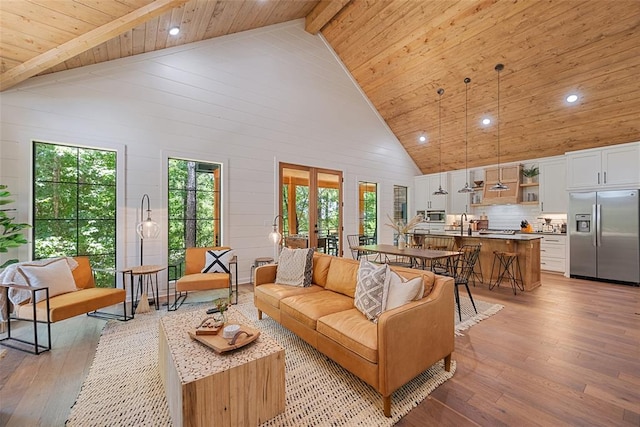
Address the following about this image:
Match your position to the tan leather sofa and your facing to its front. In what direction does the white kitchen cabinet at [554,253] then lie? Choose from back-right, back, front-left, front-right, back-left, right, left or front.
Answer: back

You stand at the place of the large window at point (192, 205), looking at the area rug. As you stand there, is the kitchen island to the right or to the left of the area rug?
left

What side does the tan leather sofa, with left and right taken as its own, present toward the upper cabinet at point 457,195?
back

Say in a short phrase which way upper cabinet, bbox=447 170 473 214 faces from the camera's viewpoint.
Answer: facing the viewer and to the left of the viewer

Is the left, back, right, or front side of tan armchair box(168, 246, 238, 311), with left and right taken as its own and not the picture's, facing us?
front

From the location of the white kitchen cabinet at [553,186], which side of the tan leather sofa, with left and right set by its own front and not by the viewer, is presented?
back

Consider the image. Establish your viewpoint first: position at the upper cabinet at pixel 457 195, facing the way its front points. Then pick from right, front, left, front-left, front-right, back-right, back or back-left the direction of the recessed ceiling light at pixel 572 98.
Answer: left

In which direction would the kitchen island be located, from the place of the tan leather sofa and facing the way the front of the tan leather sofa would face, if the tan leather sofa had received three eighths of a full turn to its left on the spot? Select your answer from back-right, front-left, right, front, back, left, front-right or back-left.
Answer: front-left

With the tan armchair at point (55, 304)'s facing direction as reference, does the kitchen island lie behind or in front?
in front

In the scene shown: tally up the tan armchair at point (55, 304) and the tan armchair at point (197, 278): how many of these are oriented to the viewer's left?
0

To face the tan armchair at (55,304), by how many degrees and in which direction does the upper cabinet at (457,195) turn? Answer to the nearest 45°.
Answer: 0° — it already faces it

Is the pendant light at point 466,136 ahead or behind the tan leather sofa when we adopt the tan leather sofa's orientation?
behind

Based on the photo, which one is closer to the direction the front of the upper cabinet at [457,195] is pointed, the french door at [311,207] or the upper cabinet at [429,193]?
the french door

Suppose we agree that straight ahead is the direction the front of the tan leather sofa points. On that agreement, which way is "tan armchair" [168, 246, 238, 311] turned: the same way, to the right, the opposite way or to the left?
to the left

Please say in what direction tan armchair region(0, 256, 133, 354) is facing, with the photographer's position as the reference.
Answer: facing the viewer and to the right of the viewer

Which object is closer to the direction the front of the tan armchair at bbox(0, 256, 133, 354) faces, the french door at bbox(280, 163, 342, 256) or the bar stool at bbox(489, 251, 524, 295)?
the bar stool
